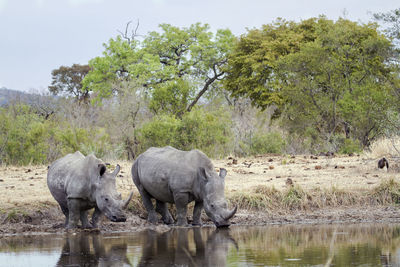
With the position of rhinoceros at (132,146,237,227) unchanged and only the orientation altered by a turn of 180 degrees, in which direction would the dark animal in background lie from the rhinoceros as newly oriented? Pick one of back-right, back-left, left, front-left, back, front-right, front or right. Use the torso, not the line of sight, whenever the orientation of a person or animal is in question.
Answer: right

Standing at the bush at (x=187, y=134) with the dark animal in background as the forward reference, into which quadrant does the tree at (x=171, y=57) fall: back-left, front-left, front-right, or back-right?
back-left

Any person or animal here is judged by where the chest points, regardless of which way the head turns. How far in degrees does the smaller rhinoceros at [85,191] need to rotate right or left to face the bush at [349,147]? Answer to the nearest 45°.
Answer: approximately 90° to its left

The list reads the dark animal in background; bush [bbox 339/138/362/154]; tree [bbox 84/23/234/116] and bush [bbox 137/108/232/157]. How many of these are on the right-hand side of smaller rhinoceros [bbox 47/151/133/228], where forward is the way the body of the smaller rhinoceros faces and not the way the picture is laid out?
0

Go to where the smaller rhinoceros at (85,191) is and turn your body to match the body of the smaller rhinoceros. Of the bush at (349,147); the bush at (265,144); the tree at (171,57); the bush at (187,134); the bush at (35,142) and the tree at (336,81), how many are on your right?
0

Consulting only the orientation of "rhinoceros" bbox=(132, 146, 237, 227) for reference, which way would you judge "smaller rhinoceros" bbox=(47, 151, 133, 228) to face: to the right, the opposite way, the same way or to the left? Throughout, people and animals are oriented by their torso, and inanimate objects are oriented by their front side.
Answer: the same way

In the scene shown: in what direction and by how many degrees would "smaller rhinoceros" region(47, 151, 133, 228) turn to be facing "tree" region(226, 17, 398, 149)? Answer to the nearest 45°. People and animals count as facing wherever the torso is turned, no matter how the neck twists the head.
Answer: approximately 90° to its left

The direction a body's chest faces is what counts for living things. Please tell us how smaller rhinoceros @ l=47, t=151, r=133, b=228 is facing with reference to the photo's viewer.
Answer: facing the viewer and to the right of the viewer

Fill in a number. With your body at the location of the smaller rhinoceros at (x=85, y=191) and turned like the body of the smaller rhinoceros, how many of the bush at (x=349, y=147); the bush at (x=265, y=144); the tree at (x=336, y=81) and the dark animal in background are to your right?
0

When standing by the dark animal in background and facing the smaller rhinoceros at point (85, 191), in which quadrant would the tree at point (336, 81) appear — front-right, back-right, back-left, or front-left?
back-right

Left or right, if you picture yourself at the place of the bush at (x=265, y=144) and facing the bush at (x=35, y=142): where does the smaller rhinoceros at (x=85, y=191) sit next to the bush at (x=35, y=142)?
left

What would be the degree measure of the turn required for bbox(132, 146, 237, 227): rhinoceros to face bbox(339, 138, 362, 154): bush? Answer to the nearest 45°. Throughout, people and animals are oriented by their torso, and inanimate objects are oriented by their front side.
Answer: approximately 90° to its left

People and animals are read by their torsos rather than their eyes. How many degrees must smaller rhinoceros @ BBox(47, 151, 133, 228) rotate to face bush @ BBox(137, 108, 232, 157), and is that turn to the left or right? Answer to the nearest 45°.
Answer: approximately 135° to its left

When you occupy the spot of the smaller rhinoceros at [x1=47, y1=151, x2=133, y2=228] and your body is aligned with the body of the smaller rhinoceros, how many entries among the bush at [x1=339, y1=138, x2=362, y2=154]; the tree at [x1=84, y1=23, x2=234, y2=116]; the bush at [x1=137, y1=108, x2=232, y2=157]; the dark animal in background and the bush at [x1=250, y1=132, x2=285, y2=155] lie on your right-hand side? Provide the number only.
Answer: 0

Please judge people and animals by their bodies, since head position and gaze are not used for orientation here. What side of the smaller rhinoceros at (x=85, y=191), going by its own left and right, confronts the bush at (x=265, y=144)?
left

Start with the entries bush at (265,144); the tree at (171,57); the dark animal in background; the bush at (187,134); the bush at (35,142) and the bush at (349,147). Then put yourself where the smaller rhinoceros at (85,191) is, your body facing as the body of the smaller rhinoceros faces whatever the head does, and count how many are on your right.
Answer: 0

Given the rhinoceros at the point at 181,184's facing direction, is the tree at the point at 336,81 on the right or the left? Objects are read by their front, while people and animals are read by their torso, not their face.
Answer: on its left

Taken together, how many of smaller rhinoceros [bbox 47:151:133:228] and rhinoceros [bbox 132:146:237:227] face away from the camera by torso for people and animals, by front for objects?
0

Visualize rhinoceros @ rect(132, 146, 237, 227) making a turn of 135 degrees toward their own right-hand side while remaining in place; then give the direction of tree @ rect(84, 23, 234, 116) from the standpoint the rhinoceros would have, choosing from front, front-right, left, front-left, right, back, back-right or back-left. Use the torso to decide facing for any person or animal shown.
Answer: right

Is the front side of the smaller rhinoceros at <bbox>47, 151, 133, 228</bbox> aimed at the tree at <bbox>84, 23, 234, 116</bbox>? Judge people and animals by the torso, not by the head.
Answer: no
